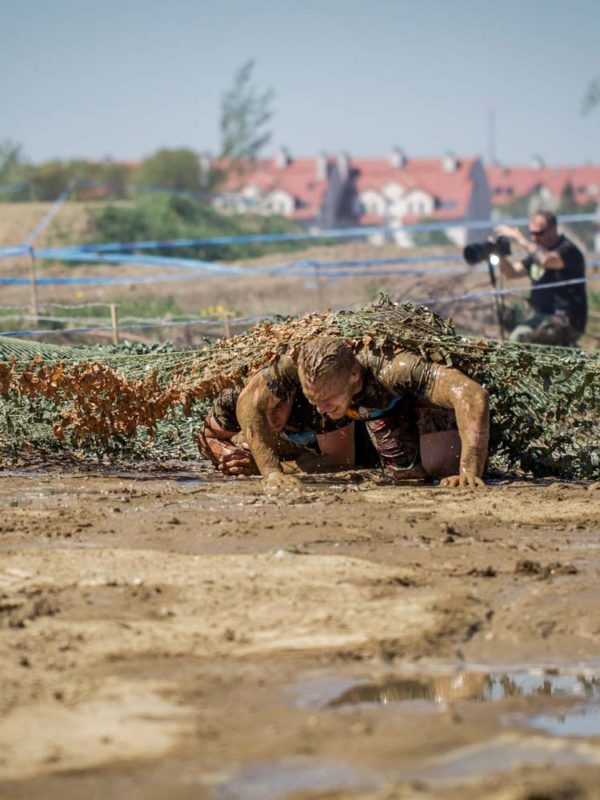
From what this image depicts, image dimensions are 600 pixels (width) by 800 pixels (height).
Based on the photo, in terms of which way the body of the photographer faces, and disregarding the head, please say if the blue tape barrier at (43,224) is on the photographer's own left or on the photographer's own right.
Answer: on the photographer's own right

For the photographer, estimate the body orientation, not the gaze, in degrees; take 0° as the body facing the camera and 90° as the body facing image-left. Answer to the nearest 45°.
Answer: approximately 45°

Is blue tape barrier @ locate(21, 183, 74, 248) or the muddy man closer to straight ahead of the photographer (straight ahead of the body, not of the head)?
the muddy man

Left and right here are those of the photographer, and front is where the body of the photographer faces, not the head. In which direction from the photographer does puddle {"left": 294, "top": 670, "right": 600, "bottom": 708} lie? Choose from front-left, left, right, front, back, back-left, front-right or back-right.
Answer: front-left

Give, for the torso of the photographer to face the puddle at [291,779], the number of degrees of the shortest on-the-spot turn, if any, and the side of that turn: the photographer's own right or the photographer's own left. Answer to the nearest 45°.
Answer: approximately 45° to the photographer's own left

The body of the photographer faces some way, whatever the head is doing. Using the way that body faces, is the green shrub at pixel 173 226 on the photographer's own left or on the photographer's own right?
on the photographer's own right

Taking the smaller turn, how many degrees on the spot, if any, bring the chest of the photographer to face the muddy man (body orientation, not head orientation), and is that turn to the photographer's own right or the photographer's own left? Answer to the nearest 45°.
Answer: approximately 45° to the photographer's own left

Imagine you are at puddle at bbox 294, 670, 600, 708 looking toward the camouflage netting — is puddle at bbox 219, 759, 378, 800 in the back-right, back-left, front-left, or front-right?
back-left

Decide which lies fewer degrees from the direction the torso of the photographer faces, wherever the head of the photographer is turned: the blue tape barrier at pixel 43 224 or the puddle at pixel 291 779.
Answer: the puddle

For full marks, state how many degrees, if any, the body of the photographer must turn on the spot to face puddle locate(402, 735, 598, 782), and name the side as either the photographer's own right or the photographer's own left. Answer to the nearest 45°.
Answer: approximately 45° to the photographer's own left
